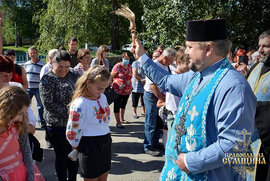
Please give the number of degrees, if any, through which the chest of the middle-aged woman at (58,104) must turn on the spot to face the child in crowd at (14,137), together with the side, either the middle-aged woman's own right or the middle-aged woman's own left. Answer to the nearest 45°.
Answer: approximately 45° to the middle-aged woman's own right

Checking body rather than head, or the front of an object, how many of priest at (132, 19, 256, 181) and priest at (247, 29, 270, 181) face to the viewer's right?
0

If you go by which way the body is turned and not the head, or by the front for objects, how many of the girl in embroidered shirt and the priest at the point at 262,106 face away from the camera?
0

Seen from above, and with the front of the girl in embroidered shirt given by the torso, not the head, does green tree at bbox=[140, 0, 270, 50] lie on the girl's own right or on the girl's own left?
on the girl's own left

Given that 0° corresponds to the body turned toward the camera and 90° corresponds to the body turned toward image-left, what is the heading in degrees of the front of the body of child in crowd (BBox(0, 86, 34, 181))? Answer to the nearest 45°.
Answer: approximately 315°

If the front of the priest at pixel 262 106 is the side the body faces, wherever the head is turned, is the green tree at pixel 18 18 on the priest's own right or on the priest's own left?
on the priest's own right

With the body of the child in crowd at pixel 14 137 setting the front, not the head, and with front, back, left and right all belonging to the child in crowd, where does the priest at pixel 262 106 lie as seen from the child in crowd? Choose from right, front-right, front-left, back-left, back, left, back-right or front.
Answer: front-left

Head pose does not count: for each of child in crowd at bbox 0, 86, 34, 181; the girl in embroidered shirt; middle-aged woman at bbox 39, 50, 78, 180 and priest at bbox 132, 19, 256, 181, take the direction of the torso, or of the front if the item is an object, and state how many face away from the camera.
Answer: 0

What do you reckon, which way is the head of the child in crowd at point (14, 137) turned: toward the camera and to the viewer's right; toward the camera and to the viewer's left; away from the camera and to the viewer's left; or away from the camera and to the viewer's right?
toward the camera and to the viewer's right

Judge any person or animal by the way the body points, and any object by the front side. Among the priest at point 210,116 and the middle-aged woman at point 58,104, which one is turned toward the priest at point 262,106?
the middle-aged woman

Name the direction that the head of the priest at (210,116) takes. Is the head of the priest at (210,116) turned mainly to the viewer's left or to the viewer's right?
to the viewer's left

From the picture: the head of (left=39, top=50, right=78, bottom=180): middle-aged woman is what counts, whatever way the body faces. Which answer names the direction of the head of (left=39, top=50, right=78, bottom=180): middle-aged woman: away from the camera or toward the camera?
toward the camera

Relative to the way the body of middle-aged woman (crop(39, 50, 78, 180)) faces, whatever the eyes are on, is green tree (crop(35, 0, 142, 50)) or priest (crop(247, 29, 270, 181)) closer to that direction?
the priest

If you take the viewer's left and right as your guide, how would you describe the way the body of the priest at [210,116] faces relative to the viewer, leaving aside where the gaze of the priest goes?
facing the viewer and to the left of the viewer

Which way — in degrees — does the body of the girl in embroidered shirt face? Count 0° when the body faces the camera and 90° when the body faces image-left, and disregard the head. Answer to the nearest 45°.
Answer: approximately 315°

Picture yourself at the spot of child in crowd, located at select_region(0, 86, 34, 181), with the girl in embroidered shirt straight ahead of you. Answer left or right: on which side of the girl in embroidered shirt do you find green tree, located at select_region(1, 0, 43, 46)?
left
